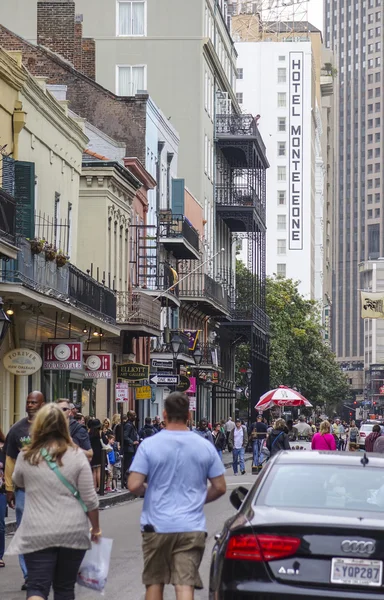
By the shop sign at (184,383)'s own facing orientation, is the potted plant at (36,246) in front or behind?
in front

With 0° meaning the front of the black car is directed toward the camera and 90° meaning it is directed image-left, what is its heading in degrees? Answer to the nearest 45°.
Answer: approximately 180°

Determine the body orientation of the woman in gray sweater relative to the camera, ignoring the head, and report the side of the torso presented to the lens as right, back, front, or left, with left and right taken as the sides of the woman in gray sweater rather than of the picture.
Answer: back

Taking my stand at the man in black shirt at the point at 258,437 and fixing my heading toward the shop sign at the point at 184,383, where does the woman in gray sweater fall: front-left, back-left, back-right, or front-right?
back-left

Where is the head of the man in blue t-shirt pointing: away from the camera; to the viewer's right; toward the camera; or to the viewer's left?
away from the camera

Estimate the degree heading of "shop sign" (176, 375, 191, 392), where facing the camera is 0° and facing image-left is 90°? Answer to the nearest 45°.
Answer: approximately 0°

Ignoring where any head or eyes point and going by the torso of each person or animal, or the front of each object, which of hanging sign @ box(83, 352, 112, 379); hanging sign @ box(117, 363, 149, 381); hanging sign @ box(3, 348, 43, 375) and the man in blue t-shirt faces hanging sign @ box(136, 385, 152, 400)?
the man in blue t-shirt

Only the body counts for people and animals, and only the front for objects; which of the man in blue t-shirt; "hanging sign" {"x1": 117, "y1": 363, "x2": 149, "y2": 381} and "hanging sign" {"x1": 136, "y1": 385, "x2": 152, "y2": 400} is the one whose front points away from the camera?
the man in blue t-shirt

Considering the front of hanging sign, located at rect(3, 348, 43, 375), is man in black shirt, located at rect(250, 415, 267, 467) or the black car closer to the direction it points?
the black car

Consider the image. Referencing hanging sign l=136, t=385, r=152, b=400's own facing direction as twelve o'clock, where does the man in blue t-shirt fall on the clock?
The man in blue t-shirt is roughly at 12 o'clock from the hanging sign.

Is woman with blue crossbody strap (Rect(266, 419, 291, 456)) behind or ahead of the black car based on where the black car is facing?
ahead

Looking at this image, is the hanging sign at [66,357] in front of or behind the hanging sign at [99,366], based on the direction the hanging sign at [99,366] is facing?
in front

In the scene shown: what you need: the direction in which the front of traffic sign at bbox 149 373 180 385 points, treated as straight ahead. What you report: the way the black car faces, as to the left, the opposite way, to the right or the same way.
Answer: the opposite way

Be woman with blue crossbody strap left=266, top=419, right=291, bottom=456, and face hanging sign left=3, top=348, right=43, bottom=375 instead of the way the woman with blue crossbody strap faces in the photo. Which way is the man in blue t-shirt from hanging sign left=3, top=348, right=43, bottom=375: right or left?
left
